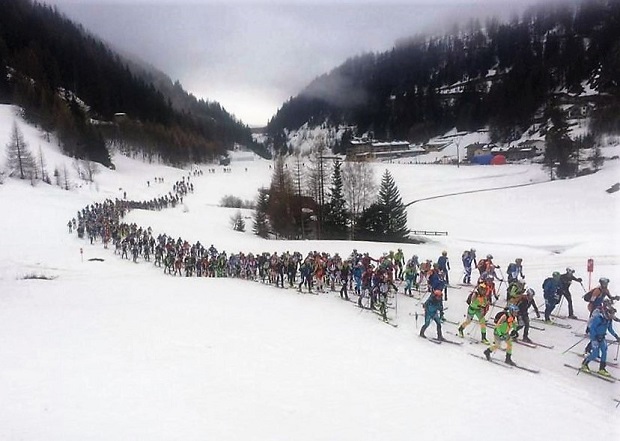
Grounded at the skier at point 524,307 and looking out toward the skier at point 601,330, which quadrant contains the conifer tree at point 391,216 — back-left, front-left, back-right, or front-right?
back-left

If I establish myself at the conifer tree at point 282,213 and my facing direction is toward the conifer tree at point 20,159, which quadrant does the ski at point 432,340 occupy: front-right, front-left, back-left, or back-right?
back-left

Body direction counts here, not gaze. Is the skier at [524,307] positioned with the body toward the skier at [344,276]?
no

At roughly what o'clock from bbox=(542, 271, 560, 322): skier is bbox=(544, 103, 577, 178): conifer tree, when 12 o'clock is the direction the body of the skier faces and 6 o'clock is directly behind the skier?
The conifer tree is roughly at 9 o'clock from the skier.

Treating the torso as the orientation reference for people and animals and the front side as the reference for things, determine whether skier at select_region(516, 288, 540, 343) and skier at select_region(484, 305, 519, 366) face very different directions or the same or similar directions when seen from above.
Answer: same or similar directions

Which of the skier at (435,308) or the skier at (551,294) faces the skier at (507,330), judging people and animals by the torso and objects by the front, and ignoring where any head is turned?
the skier at (435,308)

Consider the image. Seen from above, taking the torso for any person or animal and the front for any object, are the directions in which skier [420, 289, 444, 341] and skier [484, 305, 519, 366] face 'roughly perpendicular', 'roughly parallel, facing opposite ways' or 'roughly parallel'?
roughly parallel

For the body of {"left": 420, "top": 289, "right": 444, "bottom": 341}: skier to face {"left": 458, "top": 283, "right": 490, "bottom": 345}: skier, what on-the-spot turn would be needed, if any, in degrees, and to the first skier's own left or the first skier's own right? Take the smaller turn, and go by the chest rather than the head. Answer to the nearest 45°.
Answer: approximately 45° to the first skier's own left

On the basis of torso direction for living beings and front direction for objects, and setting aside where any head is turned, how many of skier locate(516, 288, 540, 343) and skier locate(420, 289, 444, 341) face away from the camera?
0

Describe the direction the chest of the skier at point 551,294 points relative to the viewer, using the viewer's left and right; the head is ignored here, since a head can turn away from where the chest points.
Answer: facing to the right of the viewer
